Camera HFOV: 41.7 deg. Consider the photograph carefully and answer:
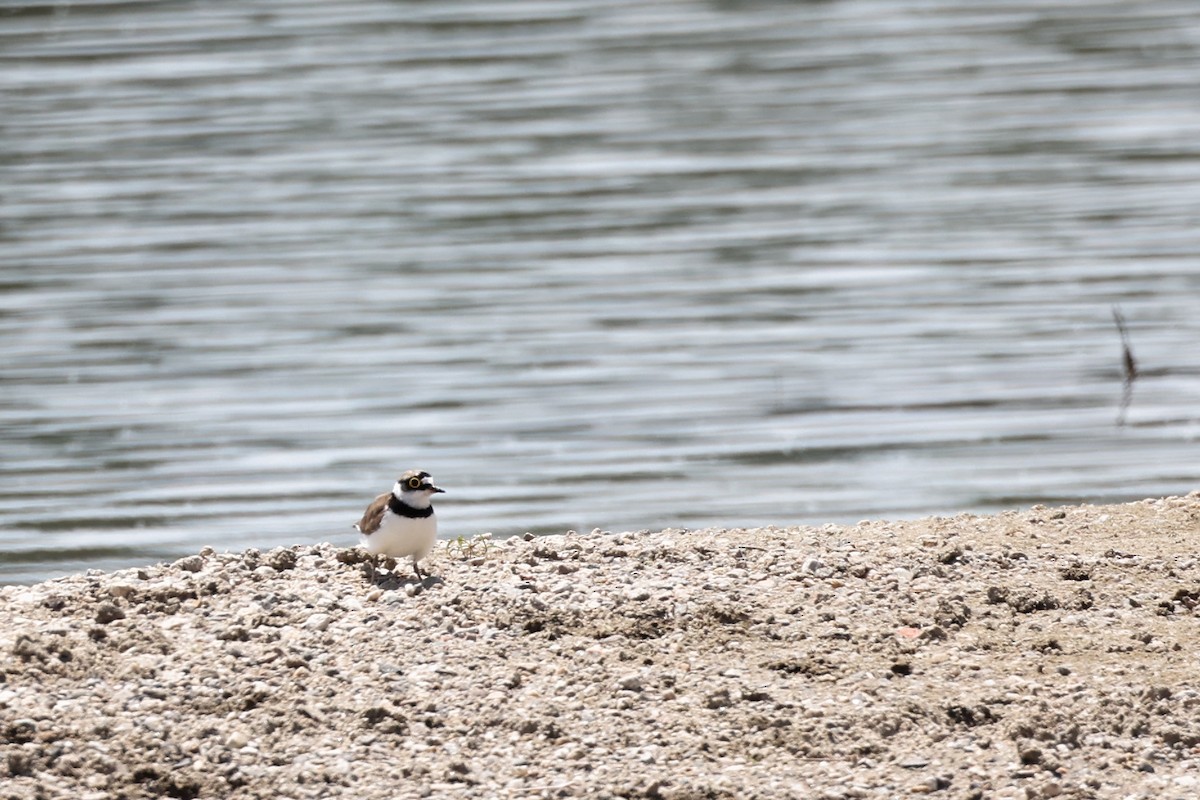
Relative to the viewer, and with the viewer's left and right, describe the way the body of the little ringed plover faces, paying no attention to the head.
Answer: facing the viewer and to the right of the viewer

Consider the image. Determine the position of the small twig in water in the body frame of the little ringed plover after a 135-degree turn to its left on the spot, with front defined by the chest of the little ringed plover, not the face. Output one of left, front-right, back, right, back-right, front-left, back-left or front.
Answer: front-right
